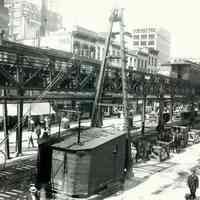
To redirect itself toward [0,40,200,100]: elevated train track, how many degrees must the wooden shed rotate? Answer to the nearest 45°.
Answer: approximately 90° to its right

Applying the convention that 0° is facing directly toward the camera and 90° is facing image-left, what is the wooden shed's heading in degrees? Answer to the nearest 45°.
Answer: approximately 45°
